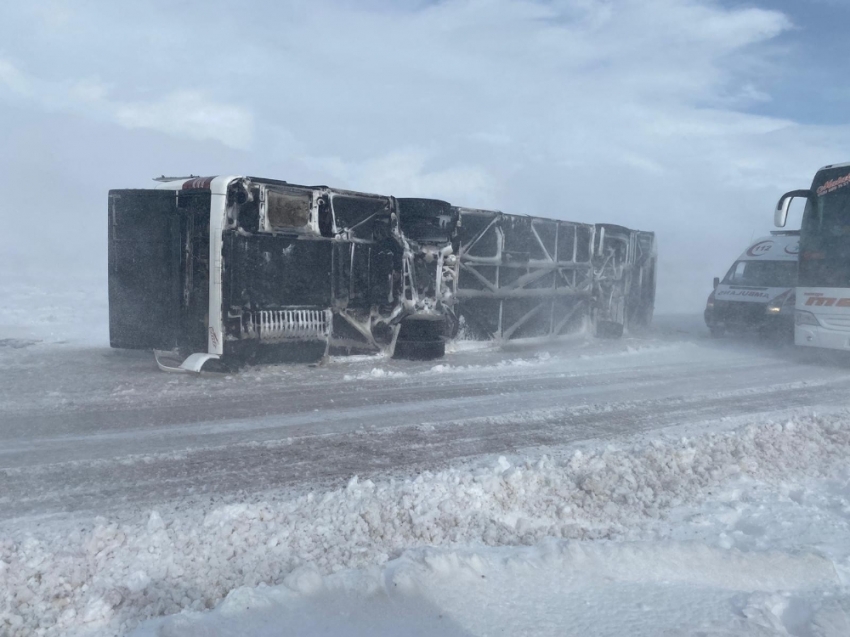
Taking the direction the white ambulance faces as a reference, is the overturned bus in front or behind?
in front

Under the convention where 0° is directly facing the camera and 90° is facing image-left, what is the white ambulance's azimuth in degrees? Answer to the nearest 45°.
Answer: approximately 45°

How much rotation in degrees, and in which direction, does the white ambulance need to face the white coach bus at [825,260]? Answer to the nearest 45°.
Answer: approximately 45° to its left

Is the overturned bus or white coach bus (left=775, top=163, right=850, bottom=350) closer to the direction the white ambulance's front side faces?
the overturned bus

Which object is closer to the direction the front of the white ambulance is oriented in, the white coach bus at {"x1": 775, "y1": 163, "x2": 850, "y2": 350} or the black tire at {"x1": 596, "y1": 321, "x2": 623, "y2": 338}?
the black tire

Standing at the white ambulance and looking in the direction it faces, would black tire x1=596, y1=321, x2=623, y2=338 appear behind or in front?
in front
